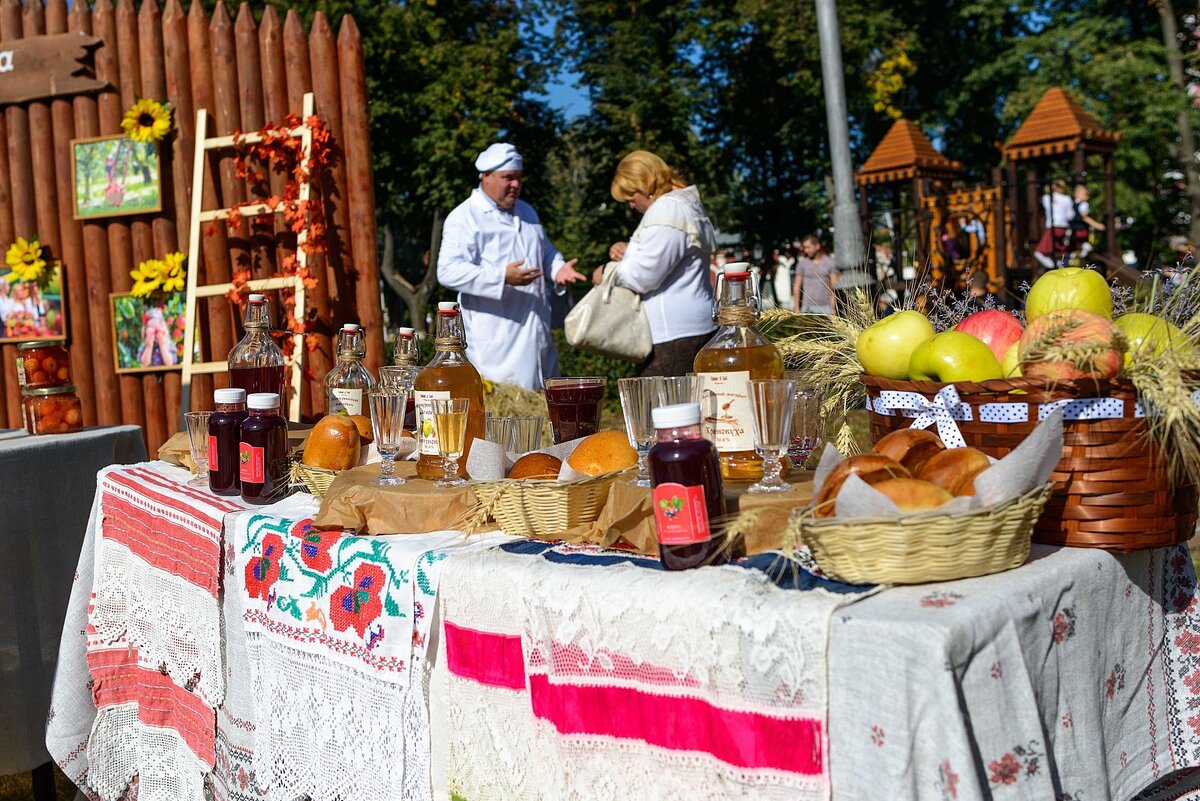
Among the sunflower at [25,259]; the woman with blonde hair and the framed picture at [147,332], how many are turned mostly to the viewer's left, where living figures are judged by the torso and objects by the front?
1

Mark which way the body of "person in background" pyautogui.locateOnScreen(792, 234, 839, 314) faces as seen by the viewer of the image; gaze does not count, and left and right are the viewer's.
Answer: facing the viewer

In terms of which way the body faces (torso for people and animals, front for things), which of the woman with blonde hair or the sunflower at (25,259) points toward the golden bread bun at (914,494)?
the sunflower

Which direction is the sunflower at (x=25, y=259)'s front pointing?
toward the camera

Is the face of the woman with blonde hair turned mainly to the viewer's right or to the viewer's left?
to the viewer's left

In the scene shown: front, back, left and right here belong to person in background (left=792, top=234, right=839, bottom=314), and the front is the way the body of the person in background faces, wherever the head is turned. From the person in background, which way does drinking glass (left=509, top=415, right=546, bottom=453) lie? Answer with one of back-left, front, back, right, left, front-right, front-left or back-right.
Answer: front

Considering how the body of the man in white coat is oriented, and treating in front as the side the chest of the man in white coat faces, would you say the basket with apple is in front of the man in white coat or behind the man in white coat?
in front

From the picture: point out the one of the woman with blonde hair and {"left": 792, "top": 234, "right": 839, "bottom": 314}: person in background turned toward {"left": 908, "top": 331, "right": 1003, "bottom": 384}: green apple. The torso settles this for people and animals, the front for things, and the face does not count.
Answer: the person in background

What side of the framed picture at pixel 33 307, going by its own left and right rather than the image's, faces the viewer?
front

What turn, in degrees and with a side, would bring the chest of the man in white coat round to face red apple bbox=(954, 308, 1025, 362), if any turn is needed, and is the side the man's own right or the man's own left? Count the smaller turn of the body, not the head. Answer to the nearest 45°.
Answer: approximately 45° to the man's own right

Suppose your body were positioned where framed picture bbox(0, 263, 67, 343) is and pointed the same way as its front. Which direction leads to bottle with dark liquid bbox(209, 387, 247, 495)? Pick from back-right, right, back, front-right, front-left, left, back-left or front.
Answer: front

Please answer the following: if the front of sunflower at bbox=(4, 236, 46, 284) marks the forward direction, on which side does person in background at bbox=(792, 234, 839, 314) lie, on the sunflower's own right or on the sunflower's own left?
on the sunflower's own left

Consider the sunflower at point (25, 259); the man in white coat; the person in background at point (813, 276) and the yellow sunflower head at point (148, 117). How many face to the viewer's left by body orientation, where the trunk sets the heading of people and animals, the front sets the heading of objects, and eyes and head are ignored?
0

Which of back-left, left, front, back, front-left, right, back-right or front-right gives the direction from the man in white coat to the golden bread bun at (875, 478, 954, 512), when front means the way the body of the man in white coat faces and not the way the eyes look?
front-right

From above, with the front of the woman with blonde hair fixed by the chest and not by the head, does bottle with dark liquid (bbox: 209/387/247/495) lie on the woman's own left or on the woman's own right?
on the woman's own left

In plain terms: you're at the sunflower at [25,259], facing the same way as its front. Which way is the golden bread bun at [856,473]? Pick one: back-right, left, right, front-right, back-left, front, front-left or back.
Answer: front
